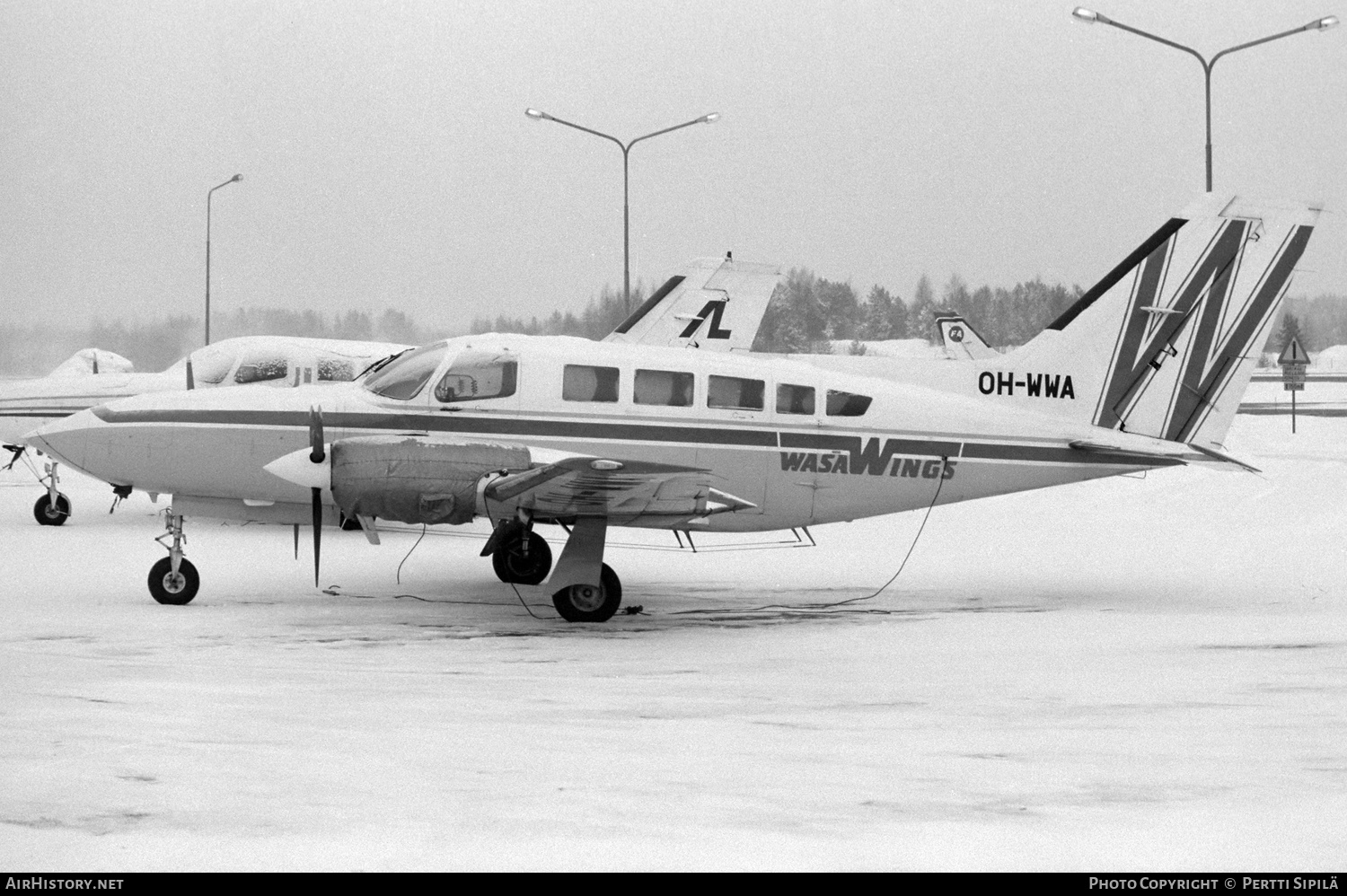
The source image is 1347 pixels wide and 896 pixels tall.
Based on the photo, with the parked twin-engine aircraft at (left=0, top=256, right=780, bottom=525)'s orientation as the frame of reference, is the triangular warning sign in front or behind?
behind

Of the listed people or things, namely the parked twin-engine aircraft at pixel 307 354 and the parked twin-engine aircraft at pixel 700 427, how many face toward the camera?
0

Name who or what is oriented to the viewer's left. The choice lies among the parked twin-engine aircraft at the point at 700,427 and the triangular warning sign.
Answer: the parked twin-engine aircraft

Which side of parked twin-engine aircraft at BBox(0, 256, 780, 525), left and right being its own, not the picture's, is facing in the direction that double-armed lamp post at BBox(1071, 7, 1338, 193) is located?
back

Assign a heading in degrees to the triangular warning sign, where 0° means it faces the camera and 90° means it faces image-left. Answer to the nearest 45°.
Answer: approximately 0°

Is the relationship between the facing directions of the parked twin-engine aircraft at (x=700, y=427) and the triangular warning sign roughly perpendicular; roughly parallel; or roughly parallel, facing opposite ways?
roughly perpendicular

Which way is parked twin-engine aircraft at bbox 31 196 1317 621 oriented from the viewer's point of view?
to the viewer's left

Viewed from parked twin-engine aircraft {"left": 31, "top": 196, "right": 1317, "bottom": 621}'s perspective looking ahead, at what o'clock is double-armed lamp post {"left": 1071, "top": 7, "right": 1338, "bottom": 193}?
The double-armed lamp post is roughly at 4 o'clock from the parked twin-engine aircraft.

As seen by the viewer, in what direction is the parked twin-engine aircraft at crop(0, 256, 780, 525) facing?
to the viewer's left

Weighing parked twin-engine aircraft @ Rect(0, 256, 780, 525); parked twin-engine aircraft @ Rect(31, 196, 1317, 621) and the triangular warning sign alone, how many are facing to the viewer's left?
2

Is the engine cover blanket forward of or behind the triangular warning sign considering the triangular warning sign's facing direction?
forward

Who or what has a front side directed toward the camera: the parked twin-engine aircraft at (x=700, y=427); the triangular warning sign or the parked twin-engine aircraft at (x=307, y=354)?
the triangular warning sign
